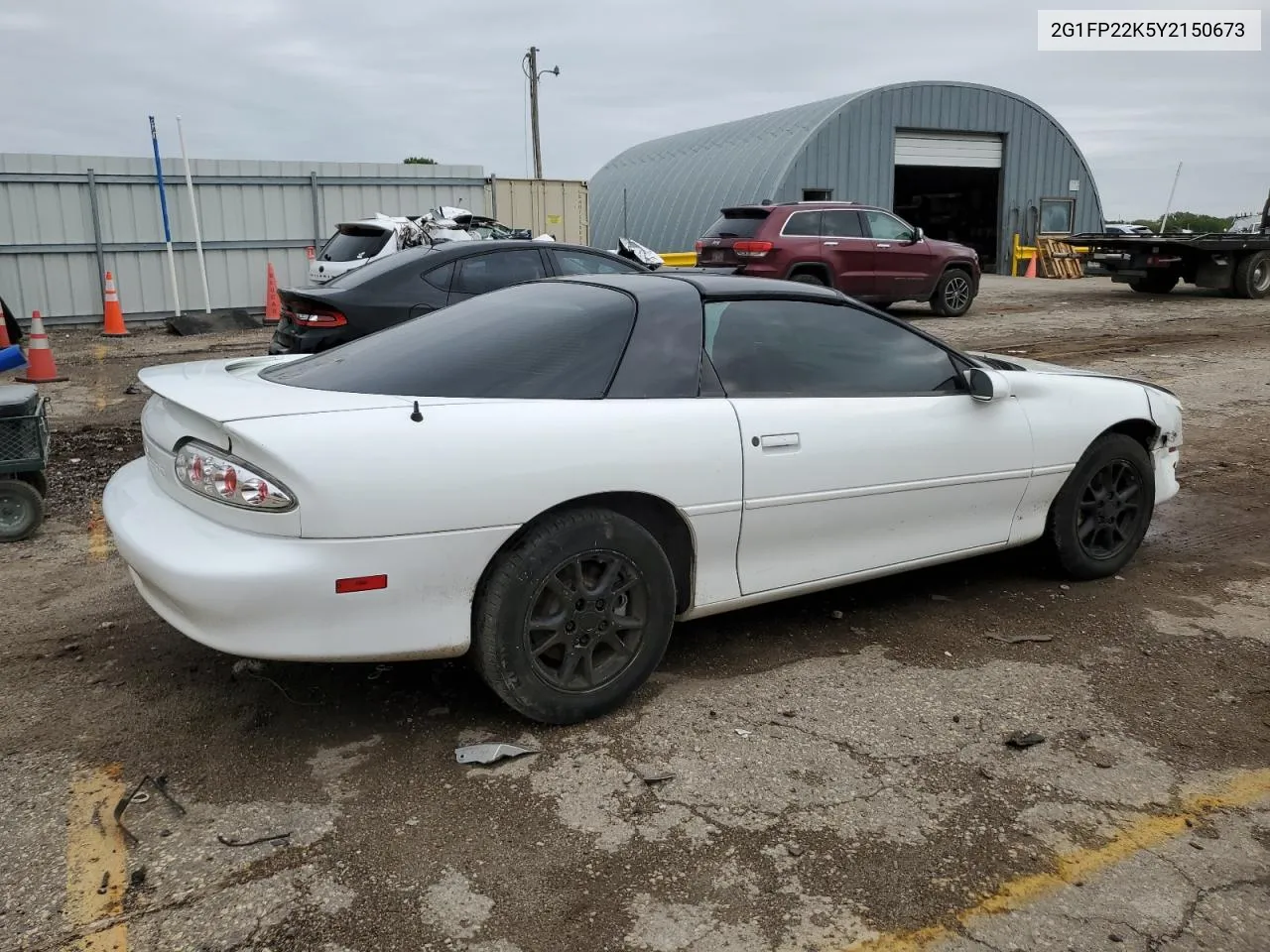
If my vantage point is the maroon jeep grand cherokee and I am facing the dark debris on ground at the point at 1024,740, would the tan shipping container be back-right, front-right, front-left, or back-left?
back-right

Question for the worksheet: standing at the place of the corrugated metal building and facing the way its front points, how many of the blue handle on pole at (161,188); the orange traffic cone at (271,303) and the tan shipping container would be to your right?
3

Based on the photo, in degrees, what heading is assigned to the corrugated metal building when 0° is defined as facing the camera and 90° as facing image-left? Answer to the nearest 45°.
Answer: approximately 315°

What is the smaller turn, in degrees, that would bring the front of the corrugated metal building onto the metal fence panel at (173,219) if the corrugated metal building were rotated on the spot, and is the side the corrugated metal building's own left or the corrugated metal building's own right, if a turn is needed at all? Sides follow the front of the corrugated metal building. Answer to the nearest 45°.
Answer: approximately 90° to the corrugated metal building's own right

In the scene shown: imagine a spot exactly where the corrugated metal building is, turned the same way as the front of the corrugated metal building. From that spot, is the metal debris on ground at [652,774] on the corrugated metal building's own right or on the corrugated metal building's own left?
on the corrugated metal building's own right

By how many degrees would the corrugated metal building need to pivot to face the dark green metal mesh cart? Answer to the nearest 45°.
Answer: approximately 45° to its right

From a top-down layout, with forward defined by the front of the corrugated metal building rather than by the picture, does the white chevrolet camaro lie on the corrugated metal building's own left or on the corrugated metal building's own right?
on the corrugated metal building's own right

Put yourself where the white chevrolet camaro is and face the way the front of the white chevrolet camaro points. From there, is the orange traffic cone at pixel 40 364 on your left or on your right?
on your left

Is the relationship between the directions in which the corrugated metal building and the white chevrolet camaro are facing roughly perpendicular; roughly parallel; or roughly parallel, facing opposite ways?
roughly perpendicular

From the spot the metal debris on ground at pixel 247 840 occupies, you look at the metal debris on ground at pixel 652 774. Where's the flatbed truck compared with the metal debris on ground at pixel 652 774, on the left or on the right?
left

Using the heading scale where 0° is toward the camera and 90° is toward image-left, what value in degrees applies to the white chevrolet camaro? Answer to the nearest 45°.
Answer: approximately 225°
